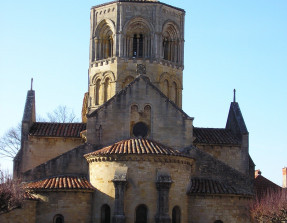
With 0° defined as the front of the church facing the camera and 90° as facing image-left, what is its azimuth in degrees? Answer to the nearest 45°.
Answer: approximately 180°

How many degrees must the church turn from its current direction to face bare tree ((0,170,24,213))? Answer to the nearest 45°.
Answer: approximately 135° to its left

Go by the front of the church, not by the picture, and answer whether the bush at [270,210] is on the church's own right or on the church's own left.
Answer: on the church's own right
